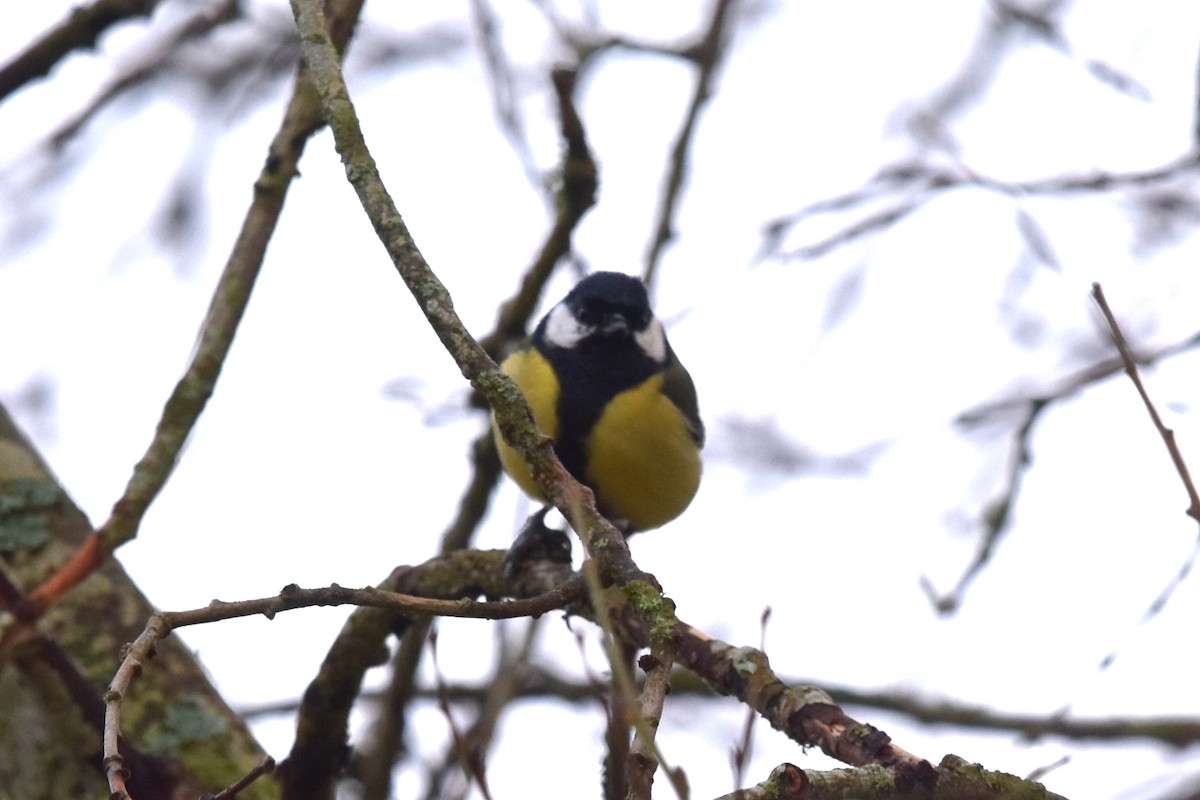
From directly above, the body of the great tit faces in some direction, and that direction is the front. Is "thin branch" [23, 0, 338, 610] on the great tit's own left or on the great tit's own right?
on the great tit's own right

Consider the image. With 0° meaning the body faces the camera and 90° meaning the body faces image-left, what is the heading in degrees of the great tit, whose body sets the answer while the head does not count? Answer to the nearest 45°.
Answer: approximately 0°

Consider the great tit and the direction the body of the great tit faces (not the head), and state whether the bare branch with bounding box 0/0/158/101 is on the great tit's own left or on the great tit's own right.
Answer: on the great tit's own right

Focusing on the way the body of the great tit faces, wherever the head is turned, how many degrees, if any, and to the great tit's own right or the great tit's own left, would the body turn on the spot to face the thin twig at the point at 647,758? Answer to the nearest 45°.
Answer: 0° — it already faces it
